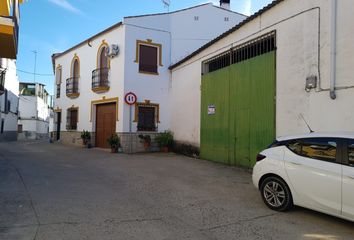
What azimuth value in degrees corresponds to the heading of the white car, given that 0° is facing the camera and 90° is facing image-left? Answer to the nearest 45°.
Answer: approximately 315°

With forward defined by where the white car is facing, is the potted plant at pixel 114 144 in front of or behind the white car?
behind

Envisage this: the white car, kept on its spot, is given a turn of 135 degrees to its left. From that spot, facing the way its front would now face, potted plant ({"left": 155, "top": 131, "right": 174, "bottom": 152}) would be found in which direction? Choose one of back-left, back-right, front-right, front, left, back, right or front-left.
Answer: front-left

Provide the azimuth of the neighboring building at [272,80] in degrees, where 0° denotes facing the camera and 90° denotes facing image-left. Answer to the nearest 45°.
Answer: approximately 45°

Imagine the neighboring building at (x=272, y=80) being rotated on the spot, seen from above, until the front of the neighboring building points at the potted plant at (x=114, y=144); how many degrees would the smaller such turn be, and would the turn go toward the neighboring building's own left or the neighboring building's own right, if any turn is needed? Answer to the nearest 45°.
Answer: approximately 90° to the neighboring building's own right

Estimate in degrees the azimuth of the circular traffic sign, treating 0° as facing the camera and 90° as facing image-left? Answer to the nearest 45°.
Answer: approximately 0°

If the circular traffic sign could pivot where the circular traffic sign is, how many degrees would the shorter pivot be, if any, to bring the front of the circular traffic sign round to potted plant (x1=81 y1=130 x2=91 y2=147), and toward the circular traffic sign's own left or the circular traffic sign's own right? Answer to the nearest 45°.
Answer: approximately 135° to the circular traffic sign's own right

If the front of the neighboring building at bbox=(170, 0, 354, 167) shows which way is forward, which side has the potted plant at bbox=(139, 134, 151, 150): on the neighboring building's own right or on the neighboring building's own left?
on the neighboring building's own right
